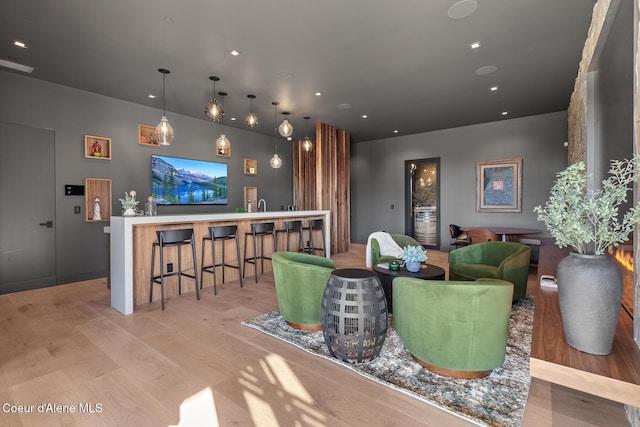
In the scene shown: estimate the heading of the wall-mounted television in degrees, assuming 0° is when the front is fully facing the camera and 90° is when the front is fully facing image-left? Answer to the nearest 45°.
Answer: approximately 315°

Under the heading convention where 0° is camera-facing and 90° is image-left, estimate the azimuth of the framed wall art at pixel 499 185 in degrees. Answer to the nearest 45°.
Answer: approximately 0°

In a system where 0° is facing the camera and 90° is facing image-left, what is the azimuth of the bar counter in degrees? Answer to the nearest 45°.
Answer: approximately 315°

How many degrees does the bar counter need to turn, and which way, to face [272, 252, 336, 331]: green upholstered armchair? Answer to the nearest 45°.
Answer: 0° — it already faces it

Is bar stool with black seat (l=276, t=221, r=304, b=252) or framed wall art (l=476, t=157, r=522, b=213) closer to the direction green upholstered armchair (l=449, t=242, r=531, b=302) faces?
the bar stool with black seat

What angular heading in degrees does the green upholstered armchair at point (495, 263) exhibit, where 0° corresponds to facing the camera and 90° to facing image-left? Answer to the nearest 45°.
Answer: approximately 45°

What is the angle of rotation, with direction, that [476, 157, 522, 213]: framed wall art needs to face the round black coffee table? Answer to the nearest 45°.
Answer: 0° — it already faces it

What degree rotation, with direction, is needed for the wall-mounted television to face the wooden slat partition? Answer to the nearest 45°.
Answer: approximately 45° to its left
